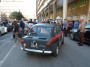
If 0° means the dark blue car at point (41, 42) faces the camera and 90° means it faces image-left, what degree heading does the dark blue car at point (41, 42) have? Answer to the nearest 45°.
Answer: approximately 225°
